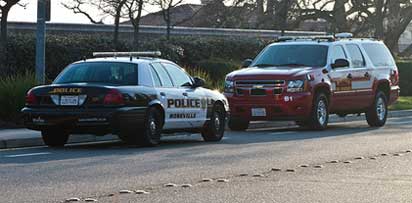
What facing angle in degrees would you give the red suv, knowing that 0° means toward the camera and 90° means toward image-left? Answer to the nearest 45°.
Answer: approximately 45°

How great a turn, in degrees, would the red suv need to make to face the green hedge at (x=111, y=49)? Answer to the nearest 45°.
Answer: approximately 90° to its right

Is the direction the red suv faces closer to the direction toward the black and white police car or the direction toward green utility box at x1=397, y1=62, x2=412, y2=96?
the black and white police car

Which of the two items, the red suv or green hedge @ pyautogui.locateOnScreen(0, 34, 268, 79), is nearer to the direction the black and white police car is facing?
the red suv

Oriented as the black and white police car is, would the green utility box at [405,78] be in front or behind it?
in front

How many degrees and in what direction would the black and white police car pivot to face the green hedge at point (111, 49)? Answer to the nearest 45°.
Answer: approximately 45° to its left

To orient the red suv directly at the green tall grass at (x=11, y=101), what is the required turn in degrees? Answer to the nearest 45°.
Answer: approximately 45° to its right

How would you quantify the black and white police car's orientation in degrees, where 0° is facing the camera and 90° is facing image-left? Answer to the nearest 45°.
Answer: approximately 225°

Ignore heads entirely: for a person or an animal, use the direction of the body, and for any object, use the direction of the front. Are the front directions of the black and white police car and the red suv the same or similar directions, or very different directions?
very different directions
